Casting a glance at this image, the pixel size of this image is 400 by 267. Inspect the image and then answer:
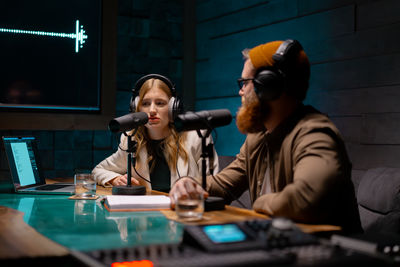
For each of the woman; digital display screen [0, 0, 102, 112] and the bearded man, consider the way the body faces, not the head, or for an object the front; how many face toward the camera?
2

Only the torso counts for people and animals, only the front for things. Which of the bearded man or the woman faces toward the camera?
the woman

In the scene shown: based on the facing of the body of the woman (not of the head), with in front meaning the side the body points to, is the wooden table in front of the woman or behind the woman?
in front

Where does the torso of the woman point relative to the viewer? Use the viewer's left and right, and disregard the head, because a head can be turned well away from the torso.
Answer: facing the viewer

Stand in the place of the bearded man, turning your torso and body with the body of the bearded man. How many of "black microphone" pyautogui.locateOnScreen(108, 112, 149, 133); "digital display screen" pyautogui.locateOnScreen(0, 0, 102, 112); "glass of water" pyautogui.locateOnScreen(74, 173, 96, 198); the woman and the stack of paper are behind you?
0

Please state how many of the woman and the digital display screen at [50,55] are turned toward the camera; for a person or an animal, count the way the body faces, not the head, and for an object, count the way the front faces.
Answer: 2

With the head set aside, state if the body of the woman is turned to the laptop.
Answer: no

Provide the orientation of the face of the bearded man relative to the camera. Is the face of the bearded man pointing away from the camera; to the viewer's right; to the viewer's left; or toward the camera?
to the viewer's left

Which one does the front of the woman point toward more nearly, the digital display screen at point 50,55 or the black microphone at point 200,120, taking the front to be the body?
the black microphone

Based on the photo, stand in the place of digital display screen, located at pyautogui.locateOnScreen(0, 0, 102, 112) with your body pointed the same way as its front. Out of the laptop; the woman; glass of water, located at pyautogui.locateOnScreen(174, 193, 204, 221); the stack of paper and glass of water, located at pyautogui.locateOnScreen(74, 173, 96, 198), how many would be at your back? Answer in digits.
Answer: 0

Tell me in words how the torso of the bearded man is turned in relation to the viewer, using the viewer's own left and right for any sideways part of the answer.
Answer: facing to the left of the viewer

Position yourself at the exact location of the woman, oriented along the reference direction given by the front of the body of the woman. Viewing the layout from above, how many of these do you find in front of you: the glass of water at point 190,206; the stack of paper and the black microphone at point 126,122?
3

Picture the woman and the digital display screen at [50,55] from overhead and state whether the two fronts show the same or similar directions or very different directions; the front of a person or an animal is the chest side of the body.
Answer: same or similar directions

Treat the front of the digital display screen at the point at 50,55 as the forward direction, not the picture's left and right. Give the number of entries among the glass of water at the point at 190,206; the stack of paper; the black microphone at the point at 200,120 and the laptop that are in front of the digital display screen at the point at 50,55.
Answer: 4

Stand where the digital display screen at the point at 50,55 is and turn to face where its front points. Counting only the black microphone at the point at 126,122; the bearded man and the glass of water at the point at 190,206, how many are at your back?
0

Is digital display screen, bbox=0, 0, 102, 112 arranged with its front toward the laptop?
yes

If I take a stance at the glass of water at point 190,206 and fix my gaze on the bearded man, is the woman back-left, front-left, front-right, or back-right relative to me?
front-left
